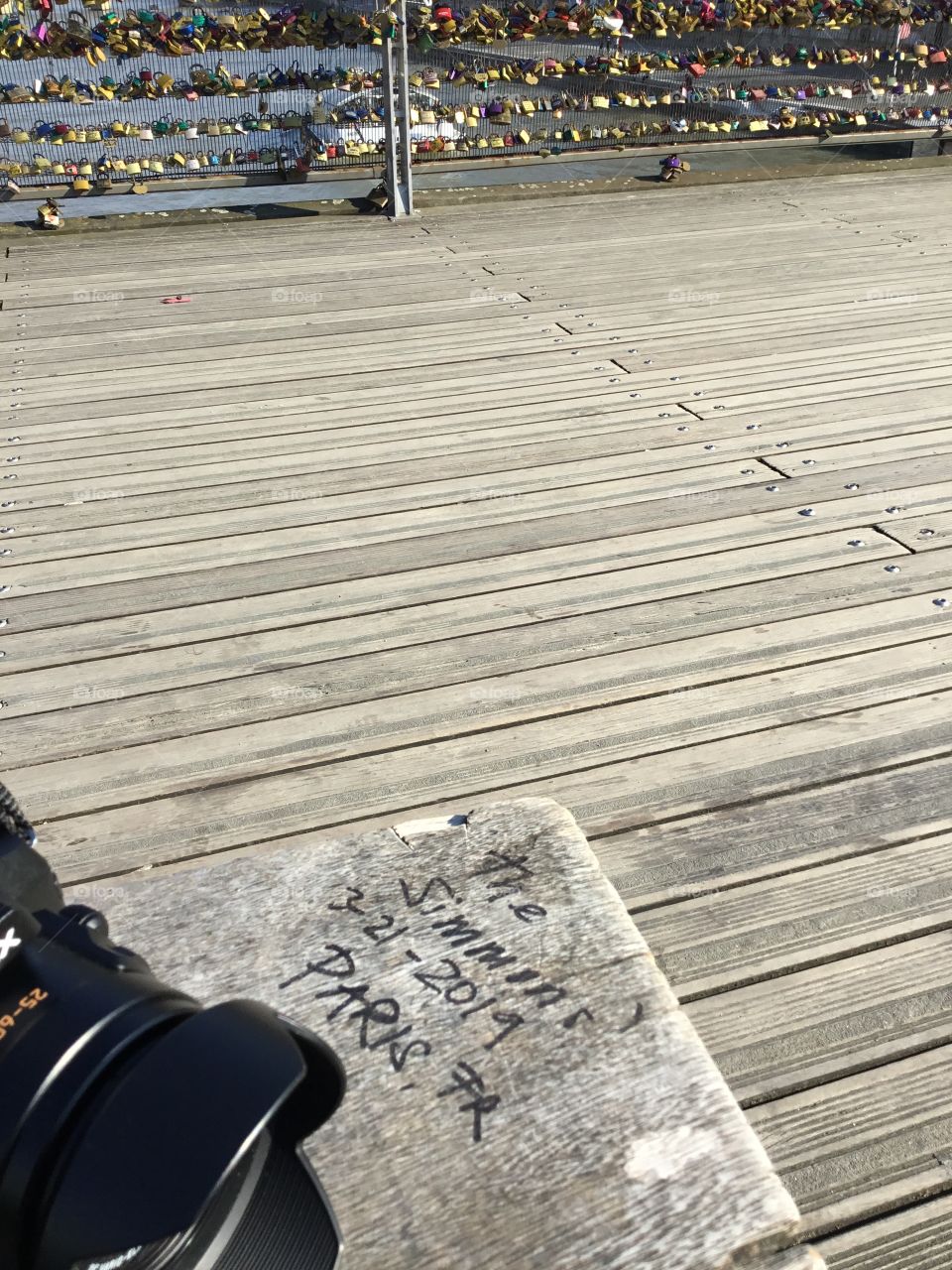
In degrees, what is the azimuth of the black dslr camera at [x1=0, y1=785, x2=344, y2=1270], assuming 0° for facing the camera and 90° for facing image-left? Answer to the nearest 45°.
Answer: approximately 315°
